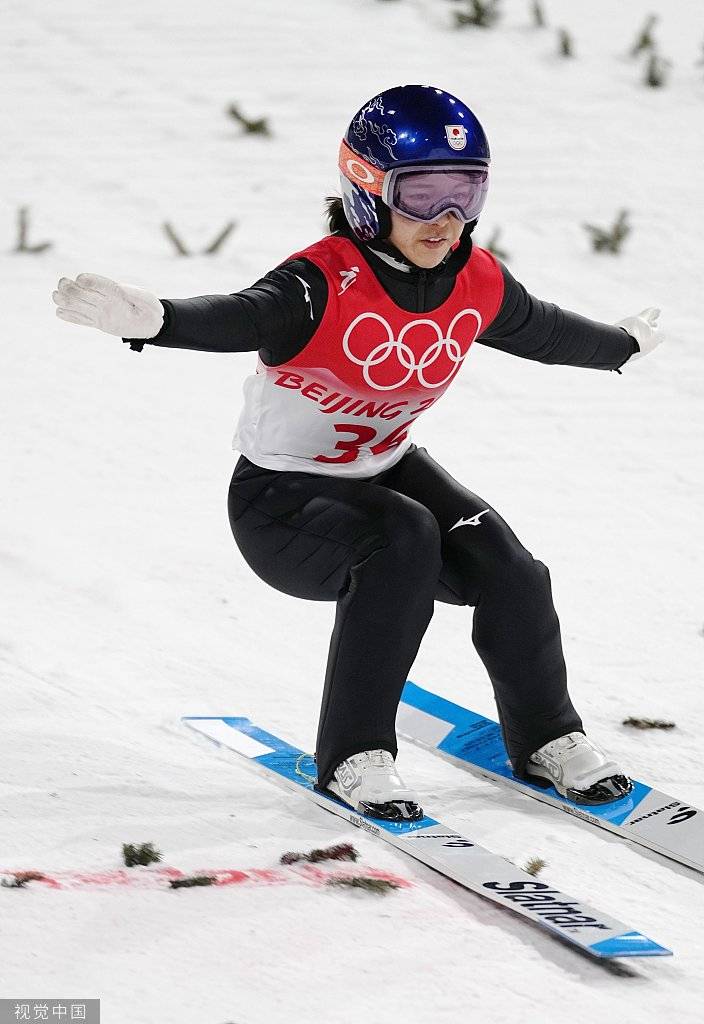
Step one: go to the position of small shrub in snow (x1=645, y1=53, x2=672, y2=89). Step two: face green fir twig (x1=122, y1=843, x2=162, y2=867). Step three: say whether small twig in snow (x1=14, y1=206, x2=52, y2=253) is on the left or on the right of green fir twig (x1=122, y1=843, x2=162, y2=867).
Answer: right

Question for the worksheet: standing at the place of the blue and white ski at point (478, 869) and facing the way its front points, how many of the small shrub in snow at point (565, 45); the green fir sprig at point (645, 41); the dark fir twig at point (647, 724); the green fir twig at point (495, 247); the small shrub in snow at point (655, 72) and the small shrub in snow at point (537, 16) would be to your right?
0

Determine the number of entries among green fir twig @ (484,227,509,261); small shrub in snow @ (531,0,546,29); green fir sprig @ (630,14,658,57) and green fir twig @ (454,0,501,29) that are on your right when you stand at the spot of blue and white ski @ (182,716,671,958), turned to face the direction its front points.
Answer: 0

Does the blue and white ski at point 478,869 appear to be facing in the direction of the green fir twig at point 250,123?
no

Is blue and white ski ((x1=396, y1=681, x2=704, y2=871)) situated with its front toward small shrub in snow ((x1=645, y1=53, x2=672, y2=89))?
no

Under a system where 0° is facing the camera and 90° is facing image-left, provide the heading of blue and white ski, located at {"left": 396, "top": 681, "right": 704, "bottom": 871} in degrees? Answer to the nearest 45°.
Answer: approximately 315°

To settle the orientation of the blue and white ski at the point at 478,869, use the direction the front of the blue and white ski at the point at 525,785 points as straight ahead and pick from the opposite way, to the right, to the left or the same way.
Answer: the same way

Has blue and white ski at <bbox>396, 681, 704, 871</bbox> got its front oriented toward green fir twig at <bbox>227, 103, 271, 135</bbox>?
no

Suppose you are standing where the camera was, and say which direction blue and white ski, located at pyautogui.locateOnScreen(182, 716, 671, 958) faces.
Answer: facing the viewer and to the right of the viewer

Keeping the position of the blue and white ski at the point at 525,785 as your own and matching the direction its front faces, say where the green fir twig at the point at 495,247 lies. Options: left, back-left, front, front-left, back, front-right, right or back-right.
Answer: back-left

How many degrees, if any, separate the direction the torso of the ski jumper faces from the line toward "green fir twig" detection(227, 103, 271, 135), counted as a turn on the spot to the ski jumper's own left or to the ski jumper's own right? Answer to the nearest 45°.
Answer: approximately 135° to the ski jumper's own left

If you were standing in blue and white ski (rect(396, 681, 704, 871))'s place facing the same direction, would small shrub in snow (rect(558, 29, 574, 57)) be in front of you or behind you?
behind

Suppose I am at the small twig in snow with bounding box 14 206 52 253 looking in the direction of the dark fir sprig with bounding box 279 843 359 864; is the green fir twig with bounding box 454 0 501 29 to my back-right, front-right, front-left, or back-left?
back-left

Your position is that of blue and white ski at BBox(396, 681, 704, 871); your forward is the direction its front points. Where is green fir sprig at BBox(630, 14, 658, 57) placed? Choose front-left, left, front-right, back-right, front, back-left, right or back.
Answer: back-left
